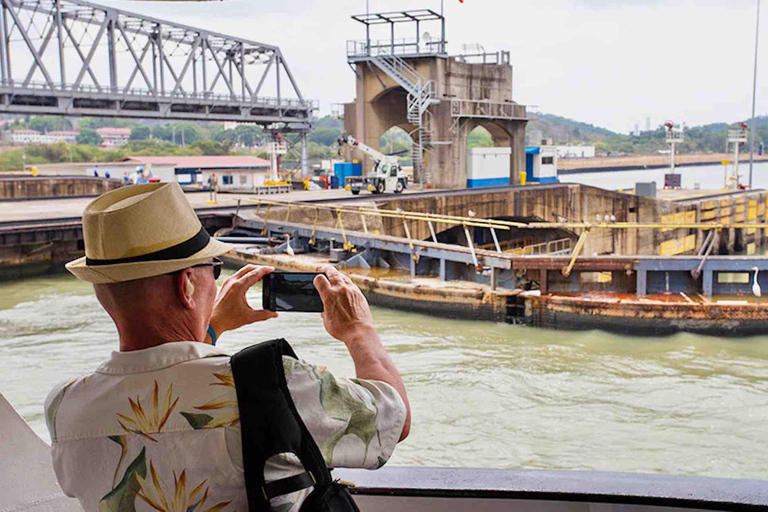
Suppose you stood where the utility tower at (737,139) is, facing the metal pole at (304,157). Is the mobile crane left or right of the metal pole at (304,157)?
left

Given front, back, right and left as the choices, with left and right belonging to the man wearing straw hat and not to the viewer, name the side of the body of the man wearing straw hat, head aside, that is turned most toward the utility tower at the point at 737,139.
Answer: front

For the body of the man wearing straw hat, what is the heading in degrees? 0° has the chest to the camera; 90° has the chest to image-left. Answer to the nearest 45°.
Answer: approximately 225°

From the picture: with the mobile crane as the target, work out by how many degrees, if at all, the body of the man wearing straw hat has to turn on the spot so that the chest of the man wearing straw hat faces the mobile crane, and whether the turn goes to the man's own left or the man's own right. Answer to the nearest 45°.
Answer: approximately 45° to the man's own left

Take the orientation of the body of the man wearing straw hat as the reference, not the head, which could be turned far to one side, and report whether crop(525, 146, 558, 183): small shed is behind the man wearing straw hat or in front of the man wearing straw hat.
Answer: in front

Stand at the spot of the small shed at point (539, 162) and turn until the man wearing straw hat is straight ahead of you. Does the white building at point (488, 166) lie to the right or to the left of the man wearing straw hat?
right

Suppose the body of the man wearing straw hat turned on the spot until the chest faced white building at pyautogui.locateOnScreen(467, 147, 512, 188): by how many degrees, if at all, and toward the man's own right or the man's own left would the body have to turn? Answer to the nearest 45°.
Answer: approximately 45° to the man's own left

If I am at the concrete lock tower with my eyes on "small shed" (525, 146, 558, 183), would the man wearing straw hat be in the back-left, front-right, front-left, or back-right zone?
back-right

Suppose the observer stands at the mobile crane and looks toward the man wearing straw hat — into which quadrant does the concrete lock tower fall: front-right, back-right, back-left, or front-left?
back-left

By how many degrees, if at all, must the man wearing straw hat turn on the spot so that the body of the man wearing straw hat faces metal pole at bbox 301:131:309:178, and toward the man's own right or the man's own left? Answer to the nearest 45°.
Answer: approximately 45° to the man's own left

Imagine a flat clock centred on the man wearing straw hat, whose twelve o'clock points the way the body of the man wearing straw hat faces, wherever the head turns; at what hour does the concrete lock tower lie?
The concrete lock tower is roughly at 11 o'clock from the man wearing straw hat.

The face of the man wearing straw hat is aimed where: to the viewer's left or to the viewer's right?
to the viewer's right
